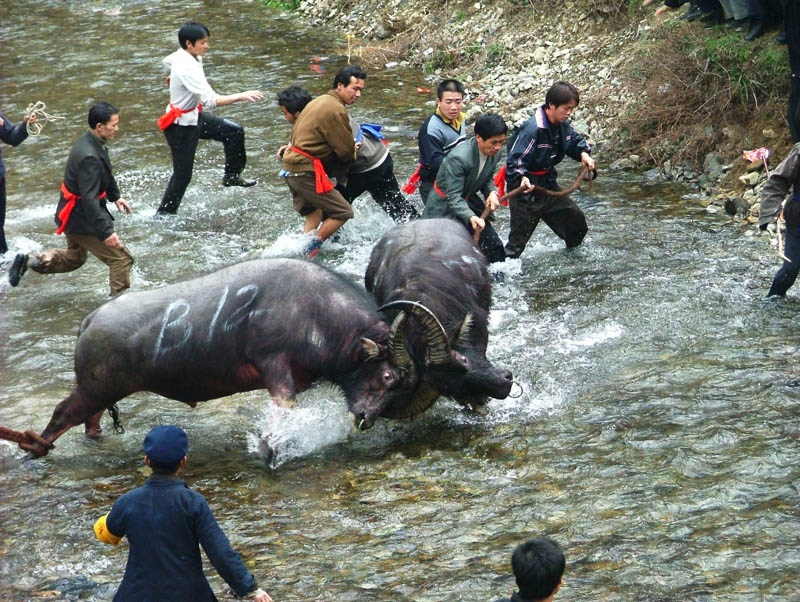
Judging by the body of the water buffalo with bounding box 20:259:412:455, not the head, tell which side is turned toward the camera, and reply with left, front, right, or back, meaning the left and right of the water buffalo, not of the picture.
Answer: right

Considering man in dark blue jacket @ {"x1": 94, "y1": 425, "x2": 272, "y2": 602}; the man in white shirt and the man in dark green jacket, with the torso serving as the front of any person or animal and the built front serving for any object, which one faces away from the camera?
the man in dark blue jacket

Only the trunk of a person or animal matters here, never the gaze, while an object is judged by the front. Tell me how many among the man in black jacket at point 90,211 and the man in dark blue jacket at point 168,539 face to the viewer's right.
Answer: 1

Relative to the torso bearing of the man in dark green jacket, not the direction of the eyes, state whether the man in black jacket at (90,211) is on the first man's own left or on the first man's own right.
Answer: on the first man's own right

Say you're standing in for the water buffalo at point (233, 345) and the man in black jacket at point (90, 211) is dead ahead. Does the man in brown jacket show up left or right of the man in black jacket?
right

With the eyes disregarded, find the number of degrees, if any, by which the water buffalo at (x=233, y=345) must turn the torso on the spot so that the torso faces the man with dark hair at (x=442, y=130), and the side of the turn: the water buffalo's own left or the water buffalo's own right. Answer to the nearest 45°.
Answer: approximately 45° to the water buffalo's own left

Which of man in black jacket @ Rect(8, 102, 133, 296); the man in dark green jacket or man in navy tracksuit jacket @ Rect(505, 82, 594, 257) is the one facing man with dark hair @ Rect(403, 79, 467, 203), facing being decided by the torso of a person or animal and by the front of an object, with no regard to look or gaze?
the man in black jacket

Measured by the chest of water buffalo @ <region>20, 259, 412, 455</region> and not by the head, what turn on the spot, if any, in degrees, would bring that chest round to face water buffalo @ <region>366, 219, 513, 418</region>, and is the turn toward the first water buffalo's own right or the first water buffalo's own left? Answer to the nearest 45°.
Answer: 0° — it already faces it

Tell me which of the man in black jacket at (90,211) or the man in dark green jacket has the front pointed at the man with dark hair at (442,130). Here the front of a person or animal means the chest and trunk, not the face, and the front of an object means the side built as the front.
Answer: the man in black jacket

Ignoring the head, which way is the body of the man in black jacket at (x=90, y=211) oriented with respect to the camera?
to the viewer's right

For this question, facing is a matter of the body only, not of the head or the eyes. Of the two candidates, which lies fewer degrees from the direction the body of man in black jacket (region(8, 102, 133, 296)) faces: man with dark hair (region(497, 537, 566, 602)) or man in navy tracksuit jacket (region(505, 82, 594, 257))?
the man in navy tracksuit jacket

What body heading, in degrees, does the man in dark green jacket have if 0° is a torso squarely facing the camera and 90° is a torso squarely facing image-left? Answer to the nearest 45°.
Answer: approximately 315°

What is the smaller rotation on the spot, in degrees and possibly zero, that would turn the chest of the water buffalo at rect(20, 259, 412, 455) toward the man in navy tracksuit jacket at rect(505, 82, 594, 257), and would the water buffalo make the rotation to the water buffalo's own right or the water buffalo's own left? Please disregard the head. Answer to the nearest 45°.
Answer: approximately 45° to the water buffalo's own left

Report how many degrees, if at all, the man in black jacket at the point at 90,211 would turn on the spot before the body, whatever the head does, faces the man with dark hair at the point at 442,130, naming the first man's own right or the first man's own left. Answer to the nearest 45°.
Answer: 0° — they already face them

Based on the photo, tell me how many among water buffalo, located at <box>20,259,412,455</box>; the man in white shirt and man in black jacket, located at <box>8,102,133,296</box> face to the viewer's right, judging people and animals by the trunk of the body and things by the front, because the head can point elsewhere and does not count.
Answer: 3

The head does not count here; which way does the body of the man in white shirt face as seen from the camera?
to the viewer's right

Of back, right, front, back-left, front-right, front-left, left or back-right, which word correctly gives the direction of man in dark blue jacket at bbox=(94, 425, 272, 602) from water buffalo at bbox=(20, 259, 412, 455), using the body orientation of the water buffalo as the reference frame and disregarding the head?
right
